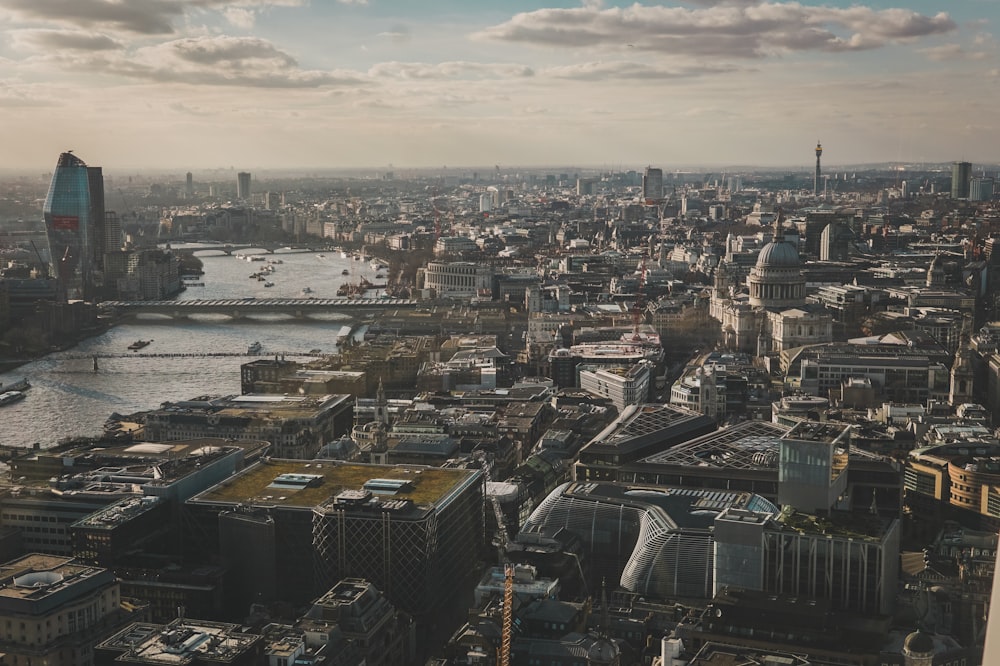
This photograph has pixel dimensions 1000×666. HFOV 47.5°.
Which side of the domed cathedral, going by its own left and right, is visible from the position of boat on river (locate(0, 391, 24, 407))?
left

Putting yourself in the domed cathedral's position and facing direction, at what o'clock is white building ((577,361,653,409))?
The white building is roughly at 8 o'clock from the domed cathedral.

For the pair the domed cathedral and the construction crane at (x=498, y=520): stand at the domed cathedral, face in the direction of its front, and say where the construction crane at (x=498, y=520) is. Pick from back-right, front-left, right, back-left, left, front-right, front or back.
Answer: back-left

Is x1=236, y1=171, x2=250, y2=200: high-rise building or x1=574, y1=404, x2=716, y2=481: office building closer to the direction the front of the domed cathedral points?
the high-rise building

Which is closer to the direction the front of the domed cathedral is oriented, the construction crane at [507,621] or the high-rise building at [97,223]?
the high-rise building

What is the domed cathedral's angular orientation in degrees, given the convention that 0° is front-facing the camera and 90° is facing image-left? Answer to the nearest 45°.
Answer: approximately 135°

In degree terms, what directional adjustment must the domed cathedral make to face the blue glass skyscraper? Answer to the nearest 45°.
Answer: approximately 45° to its left

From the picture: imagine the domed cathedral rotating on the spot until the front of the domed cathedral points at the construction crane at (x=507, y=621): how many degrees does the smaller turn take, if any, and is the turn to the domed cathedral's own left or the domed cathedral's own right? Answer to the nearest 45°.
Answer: approximately 135° to the domed cathedral's own left

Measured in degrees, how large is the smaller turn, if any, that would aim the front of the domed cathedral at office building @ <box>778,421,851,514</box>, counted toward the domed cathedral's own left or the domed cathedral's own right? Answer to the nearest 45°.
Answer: approximately 135° to the domed cathedral's own left

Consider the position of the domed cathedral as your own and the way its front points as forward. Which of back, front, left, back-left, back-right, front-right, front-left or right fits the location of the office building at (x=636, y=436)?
back-left

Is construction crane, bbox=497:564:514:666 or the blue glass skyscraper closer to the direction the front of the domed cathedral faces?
the blue glass skyscraper

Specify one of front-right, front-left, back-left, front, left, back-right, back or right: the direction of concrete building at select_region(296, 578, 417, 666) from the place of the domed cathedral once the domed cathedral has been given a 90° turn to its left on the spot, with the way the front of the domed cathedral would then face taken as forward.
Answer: front-left
